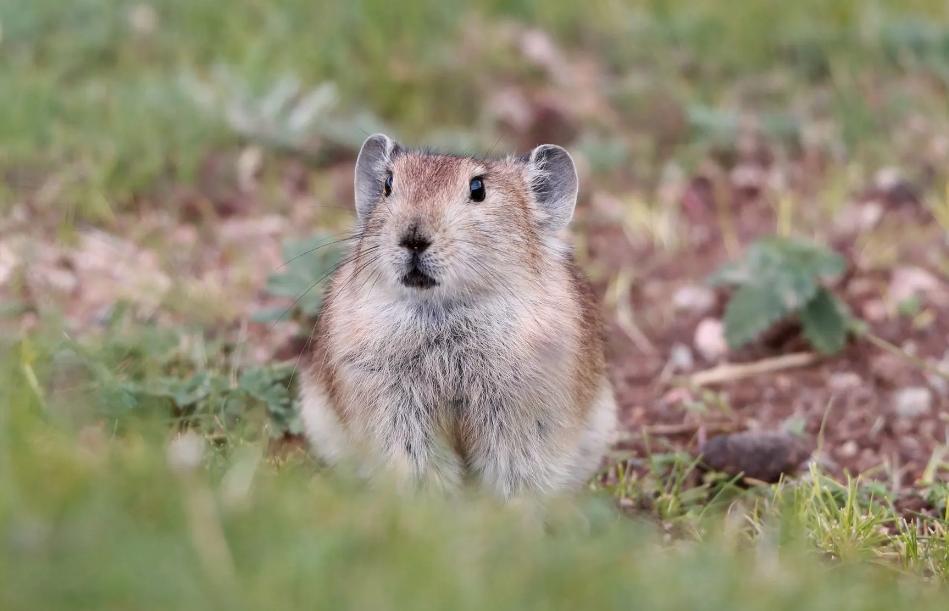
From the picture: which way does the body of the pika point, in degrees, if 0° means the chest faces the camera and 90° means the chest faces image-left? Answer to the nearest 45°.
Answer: approximately 0°

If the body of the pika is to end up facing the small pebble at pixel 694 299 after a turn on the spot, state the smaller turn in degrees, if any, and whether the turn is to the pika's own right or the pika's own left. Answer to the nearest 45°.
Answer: approximately 135° to the pika's own left

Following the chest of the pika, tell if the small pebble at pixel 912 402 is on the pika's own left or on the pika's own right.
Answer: on the pika's own left

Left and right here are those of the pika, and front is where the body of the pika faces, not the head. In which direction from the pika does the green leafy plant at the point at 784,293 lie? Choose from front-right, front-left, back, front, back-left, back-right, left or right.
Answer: back-left

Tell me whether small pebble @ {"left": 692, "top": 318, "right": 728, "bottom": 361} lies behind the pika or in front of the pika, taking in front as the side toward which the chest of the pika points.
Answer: behind
